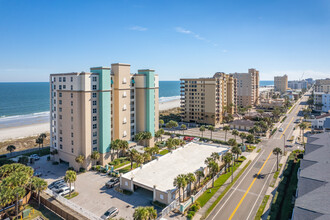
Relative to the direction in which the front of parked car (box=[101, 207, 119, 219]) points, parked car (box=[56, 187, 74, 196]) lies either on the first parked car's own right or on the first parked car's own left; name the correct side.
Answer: on the first parked car's own right

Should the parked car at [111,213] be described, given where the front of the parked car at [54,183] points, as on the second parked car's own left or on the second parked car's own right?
on the second parked car's own left

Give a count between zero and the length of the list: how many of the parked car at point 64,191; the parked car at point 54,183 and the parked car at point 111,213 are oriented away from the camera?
0

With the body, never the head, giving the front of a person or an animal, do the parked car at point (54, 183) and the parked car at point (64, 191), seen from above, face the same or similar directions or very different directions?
same or similar directions

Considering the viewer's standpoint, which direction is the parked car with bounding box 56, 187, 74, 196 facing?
facing the viewer and to the left of the viewer

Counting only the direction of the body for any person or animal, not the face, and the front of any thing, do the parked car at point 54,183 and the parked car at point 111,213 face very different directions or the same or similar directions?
same or similar directions
